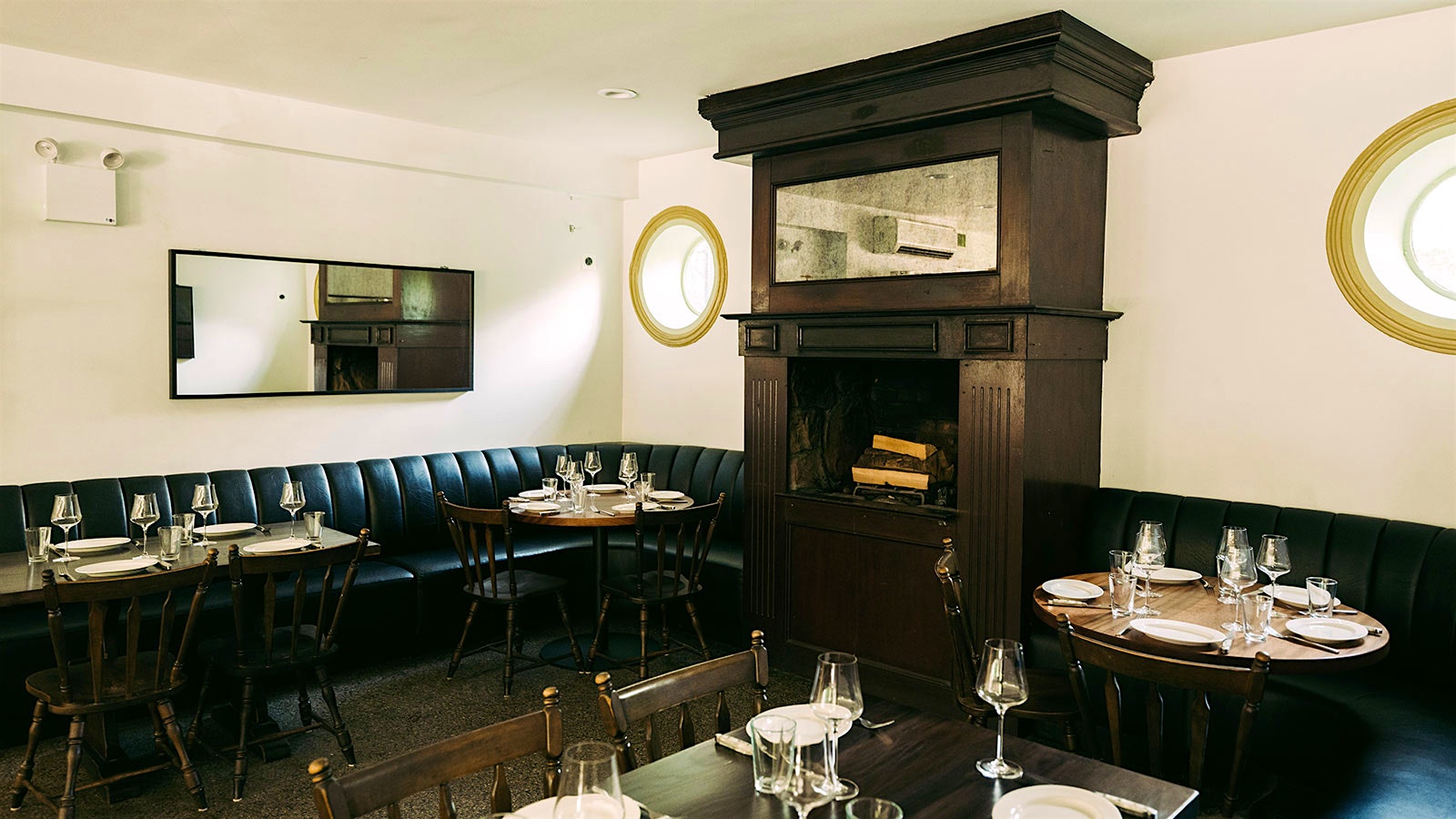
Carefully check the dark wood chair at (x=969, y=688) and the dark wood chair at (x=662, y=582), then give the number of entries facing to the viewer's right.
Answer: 1

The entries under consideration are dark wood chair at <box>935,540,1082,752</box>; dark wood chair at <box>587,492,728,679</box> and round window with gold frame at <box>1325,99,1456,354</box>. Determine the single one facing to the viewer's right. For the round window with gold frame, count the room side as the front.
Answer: dark wood chair at <box>935,540,1082,752</box>

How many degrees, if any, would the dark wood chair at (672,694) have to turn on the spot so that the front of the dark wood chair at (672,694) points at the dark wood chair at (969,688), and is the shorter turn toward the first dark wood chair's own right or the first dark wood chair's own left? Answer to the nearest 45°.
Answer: approximately 90° to the first dark wood chair's own left

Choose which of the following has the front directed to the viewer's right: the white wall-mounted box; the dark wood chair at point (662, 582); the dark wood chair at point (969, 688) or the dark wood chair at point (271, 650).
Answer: the dark wood chair at point (969, 688)

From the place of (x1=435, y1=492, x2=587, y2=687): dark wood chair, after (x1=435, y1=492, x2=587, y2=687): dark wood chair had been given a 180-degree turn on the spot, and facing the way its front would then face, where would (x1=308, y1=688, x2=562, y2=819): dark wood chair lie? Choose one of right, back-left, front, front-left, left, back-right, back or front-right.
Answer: front-left

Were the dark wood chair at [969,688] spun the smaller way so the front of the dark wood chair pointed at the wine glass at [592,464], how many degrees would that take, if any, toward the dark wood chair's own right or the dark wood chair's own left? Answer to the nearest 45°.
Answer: approximately 135° to the dark wood chair's own left

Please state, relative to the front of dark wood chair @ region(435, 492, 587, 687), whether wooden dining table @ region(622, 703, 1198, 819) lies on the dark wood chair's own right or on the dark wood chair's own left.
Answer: on the dark wood chair's own right

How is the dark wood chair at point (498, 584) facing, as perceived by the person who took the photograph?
facing away from the viewer and to the right of the viewer

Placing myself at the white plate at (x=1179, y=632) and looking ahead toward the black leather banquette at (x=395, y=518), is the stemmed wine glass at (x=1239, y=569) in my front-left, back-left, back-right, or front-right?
back-right

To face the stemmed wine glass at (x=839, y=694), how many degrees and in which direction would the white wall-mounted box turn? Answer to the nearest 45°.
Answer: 0° — it already faces it

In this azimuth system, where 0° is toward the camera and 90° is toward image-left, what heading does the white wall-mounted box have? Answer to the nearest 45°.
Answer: approximately 0°

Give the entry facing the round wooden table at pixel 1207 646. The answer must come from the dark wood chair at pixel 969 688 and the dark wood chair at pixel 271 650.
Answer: the dark wood chair at pixel 969 688

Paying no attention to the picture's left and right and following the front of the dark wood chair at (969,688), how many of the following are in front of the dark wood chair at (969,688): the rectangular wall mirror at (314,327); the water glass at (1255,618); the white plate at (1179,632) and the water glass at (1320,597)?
3

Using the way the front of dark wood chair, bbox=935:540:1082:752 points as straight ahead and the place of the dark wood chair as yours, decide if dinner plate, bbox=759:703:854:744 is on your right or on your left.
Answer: on your right
